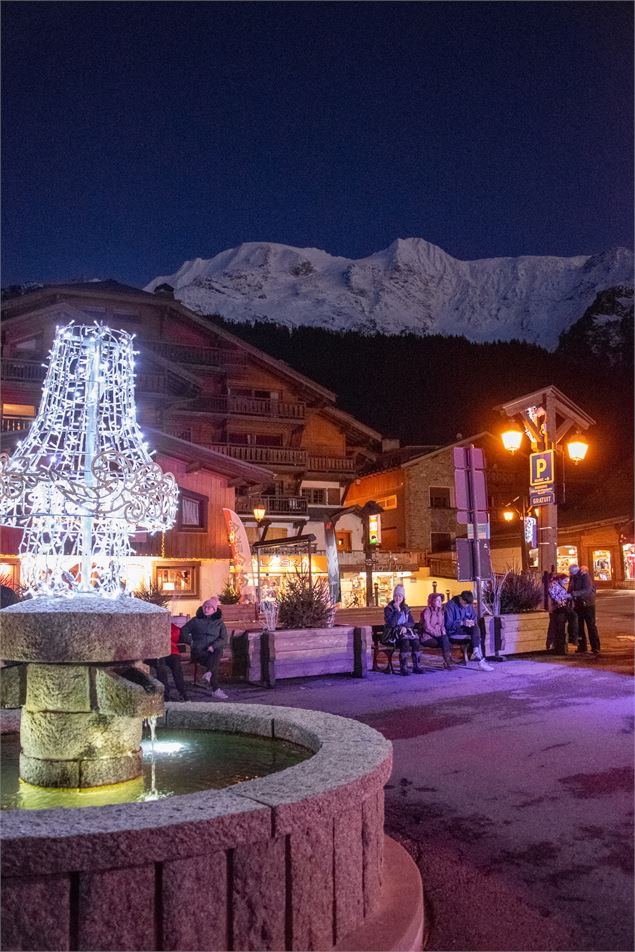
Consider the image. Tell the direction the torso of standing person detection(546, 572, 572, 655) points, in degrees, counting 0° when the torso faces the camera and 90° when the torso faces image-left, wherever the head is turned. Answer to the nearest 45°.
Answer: approximately 270°

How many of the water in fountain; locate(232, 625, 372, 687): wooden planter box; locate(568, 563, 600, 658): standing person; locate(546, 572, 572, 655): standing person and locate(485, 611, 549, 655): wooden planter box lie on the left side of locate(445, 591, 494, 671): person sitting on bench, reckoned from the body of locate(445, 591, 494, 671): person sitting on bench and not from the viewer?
3

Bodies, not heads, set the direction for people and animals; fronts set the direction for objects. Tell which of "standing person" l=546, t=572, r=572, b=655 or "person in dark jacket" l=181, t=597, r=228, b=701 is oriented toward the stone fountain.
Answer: the person in dark jacket

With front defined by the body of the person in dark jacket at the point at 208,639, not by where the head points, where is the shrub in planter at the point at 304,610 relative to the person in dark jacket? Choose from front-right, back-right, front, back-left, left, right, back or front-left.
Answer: back-left

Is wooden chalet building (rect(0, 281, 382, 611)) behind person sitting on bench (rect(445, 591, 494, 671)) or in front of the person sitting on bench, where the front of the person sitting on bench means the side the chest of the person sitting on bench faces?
behind

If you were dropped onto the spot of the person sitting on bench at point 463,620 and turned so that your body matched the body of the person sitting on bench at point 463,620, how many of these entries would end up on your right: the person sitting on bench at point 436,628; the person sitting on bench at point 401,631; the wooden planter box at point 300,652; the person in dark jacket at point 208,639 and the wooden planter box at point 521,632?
4

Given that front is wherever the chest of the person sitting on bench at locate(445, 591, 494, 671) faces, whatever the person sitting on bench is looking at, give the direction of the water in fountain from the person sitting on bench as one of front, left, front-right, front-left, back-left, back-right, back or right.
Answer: front-right

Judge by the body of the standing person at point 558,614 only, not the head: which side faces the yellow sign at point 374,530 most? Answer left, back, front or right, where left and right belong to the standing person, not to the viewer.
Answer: left

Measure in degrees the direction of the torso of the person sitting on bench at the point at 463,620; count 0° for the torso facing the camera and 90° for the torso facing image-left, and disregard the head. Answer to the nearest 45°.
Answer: approximately 315°

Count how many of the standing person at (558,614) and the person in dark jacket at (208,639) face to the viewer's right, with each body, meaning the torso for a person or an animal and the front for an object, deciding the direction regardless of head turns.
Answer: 1
